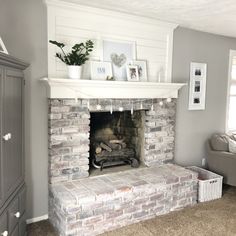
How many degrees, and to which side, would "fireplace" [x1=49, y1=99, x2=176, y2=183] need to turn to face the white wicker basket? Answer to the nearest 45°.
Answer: approximately 45° to its left

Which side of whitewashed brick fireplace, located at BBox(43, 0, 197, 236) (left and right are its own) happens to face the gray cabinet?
right

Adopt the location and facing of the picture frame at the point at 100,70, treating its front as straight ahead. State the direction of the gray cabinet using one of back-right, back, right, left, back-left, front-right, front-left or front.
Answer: right

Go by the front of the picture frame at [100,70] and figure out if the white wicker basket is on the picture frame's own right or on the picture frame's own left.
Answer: on the picture frame's own left

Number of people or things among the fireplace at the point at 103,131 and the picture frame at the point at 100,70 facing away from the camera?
0

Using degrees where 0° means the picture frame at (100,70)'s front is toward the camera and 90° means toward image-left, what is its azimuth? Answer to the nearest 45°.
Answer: approximately 315°
